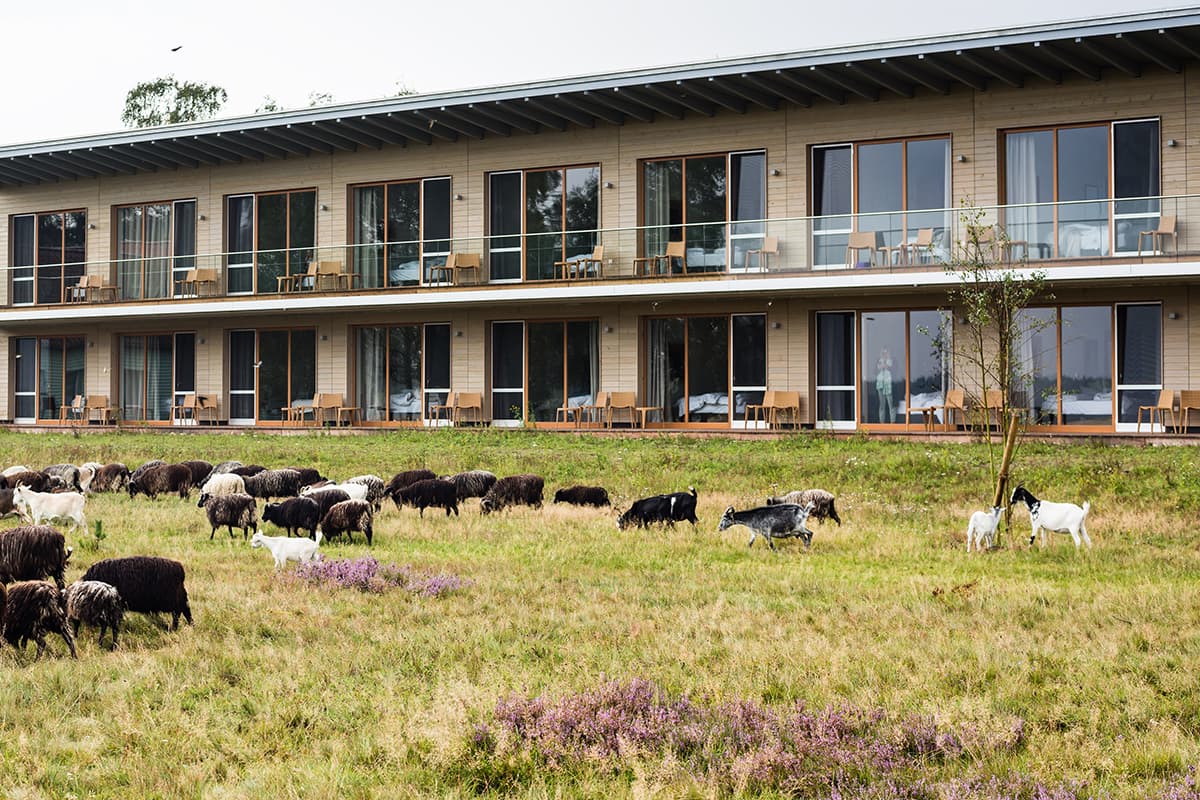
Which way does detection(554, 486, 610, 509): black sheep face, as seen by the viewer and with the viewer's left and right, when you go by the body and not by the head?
facing to the left of the viewer

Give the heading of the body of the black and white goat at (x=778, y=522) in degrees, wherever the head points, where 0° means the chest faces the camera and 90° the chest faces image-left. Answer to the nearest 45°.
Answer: approximately 90°

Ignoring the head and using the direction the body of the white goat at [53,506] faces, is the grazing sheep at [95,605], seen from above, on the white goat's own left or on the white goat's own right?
on the white goat's own left

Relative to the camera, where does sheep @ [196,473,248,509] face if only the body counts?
to the viewer's left

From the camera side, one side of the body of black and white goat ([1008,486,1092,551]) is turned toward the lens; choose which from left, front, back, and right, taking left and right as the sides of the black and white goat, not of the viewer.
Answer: left

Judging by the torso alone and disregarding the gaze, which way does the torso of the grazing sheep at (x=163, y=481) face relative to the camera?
to the viewer's left

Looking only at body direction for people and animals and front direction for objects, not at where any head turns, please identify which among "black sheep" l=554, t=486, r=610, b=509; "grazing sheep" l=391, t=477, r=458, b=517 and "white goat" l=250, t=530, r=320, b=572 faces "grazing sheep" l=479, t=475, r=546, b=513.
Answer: the black sheep

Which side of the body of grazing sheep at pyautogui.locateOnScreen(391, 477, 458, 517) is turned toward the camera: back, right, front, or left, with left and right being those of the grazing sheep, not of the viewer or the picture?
left

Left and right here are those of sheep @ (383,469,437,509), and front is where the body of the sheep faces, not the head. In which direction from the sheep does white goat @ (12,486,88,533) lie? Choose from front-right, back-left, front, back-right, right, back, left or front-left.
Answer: front-left

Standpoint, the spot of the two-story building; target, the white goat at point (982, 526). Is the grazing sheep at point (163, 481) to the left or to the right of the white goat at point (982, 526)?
right

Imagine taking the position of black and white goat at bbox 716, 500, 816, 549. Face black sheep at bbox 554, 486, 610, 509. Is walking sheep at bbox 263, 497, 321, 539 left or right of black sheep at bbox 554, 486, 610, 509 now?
left
